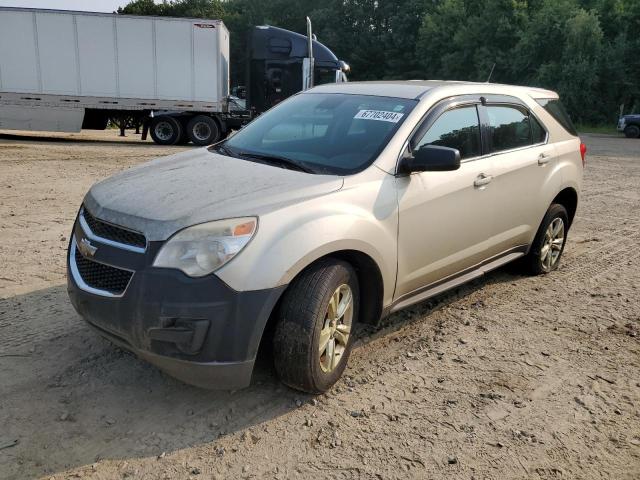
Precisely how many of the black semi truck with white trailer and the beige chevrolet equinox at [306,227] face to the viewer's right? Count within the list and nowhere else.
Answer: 1

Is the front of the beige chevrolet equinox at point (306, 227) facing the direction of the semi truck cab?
no

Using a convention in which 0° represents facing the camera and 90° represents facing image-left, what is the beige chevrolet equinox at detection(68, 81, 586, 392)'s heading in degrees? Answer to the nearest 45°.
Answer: approximately 45°

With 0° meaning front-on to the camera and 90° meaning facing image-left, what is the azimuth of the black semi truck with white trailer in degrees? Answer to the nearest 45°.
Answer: approximately 270°

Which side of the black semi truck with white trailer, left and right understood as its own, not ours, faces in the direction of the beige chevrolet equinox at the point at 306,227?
right
